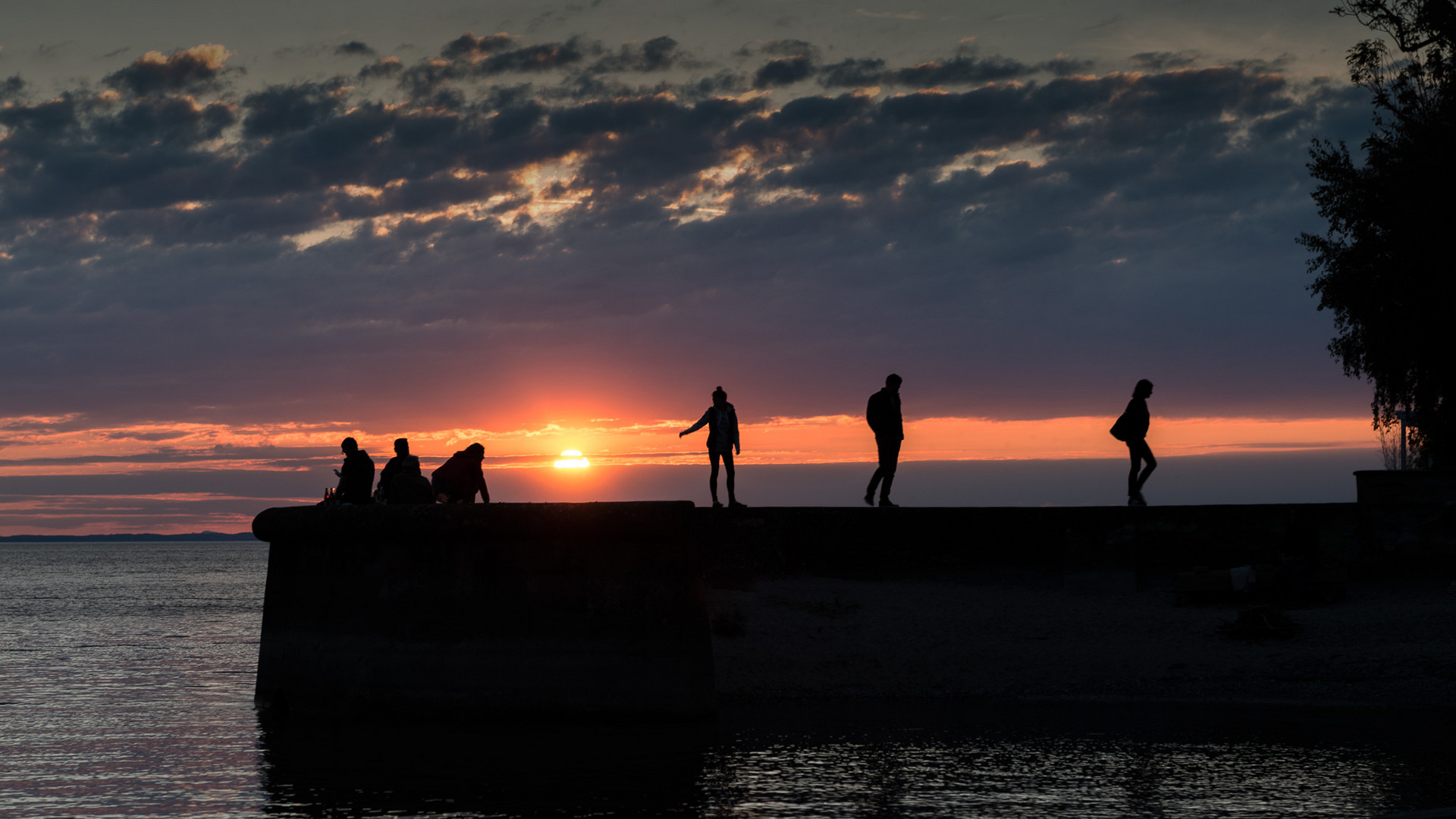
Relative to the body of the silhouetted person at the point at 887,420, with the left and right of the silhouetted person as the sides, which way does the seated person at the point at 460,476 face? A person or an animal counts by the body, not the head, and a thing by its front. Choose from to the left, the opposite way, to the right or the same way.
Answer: the same way
